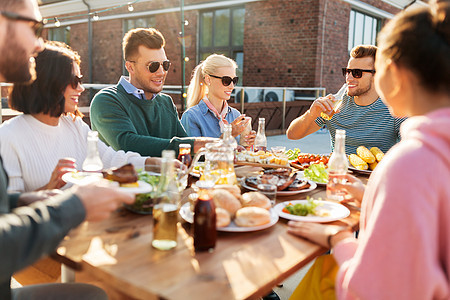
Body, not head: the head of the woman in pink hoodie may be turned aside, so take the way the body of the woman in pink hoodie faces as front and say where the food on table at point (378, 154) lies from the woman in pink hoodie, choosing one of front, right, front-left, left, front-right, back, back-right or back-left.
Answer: front-right

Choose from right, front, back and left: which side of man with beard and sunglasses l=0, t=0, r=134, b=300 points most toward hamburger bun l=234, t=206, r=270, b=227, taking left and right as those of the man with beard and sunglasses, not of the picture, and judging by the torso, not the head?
front

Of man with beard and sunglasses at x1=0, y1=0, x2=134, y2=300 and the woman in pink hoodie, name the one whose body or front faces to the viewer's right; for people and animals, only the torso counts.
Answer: the man with beard and sunglasses

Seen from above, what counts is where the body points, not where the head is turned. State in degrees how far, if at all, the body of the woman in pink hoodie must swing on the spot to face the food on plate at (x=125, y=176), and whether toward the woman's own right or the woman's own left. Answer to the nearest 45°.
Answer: approximately 45° to the woman's own left

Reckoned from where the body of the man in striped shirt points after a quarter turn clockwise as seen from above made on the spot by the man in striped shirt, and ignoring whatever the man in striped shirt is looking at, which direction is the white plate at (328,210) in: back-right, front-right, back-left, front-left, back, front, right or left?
back-left

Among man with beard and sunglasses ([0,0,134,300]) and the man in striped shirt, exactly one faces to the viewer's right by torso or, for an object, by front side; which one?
the man with beard and sunglasses

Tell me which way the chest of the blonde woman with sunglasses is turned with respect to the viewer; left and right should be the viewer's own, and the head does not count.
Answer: facing the viewer and to the right of the viewer

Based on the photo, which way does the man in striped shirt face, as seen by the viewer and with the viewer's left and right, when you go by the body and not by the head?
facing the viewer and to the left of the viewer

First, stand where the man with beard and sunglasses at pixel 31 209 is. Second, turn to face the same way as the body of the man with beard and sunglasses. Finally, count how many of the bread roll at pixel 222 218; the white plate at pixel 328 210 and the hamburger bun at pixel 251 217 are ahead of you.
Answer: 3

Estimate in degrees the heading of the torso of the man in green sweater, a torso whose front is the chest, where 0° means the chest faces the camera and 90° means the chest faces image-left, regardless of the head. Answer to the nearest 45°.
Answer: approximately 315°

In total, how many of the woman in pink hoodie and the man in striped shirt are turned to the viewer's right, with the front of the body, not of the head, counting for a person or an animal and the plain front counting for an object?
0

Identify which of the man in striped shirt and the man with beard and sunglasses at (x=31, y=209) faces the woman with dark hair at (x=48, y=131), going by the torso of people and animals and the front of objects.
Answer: the man in striped shirt

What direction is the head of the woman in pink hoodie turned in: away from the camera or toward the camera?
away from the camera

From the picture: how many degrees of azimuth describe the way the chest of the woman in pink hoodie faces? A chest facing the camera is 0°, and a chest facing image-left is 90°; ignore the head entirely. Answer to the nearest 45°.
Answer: approximately 135°

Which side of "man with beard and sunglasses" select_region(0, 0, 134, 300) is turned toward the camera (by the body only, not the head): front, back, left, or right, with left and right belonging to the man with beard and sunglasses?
right

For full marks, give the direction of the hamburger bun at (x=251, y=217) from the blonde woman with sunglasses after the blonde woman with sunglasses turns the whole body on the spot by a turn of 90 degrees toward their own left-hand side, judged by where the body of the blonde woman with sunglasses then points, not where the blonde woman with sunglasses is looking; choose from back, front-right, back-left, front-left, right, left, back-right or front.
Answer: back-right

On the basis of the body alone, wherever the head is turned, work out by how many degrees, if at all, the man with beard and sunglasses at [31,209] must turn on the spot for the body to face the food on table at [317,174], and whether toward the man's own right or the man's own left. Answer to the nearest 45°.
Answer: approximately 45° to the man's own left

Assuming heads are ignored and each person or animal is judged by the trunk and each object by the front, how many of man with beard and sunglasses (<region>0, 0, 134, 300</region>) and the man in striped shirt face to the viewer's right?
1
